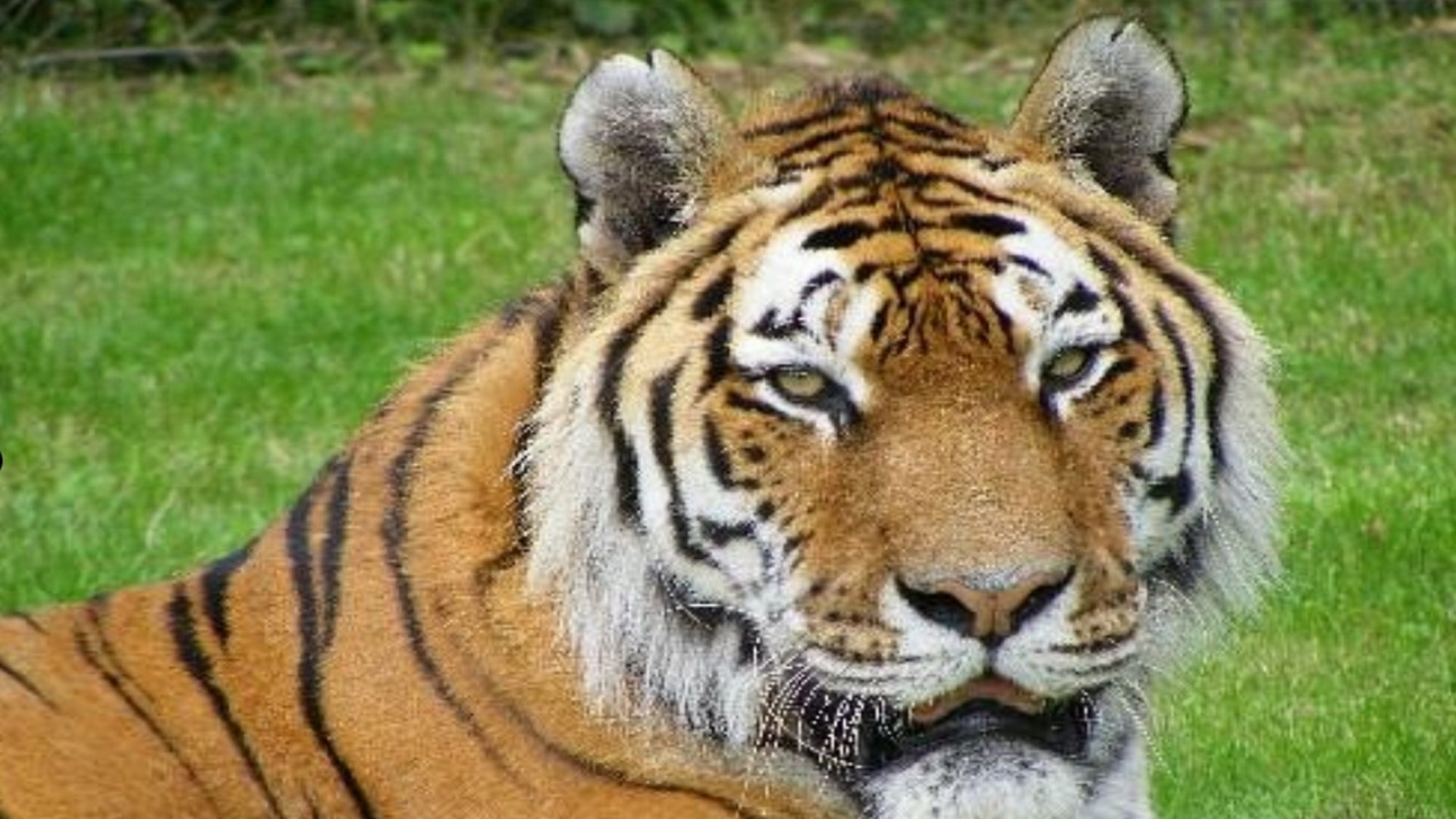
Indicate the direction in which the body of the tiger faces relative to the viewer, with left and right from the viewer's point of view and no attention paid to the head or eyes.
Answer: facing the viewer and to the right of the viewer
